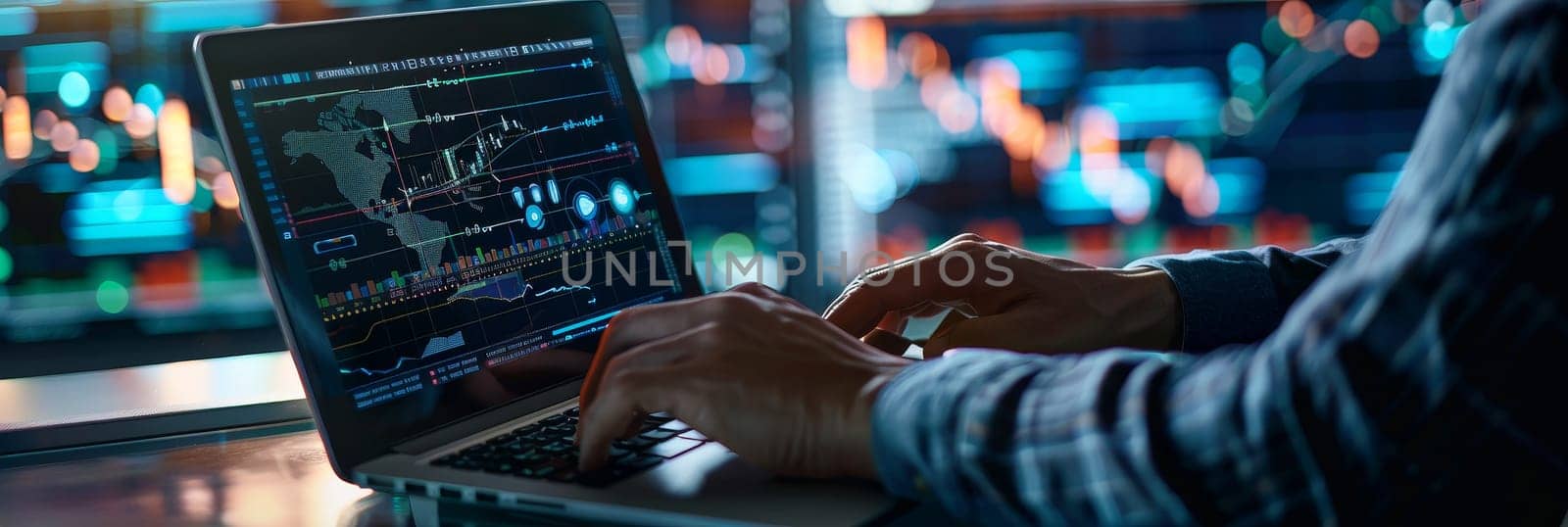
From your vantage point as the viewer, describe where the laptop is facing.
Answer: facing the viewer and to the right of the viewer
